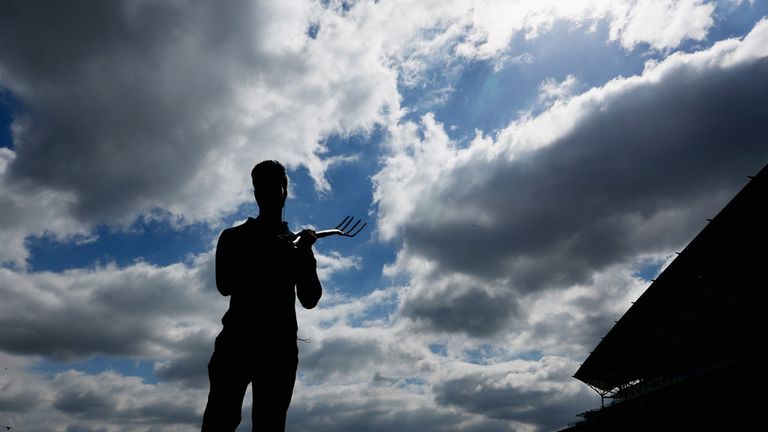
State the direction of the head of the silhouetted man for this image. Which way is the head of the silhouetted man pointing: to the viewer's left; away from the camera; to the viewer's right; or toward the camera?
toward the camera

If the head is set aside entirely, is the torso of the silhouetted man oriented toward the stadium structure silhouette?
no

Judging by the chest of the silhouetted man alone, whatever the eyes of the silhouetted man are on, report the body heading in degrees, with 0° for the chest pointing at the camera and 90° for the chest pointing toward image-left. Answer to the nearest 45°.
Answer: approximately 315°
